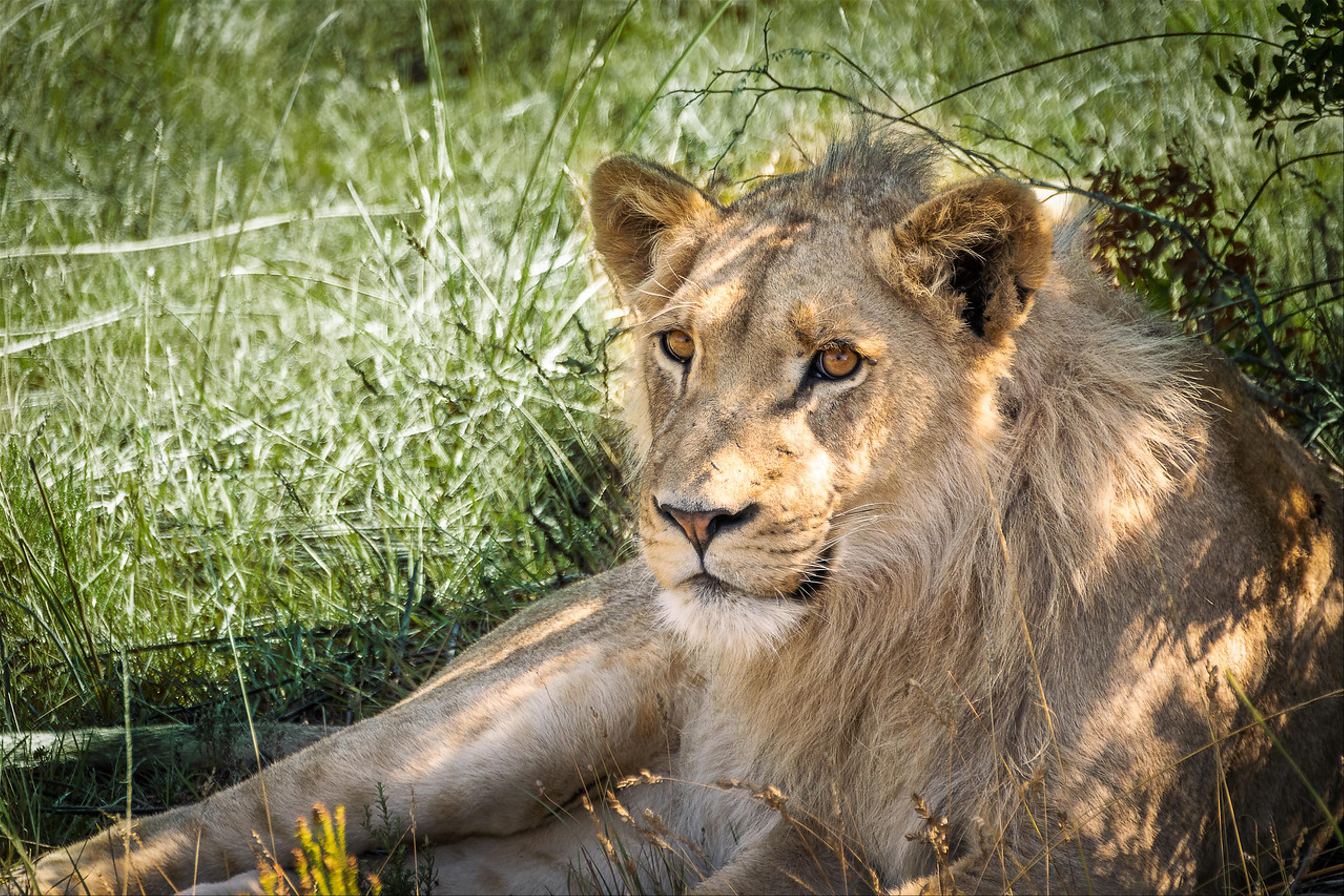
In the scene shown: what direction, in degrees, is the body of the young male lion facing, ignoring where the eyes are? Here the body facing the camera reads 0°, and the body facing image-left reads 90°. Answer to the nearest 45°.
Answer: approximately 45°

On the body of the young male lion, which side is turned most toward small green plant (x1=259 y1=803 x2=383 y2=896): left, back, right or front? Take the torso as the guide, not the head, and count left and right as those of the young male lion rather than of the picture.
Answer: front

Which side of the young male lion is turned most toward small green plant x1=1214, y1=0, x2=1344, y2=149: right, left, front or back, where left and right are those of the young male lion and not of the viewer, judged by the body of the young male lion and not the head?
back

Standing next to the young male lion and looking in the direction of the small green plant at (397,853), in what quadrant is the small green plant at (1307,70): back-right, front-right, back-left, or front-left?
back-right
